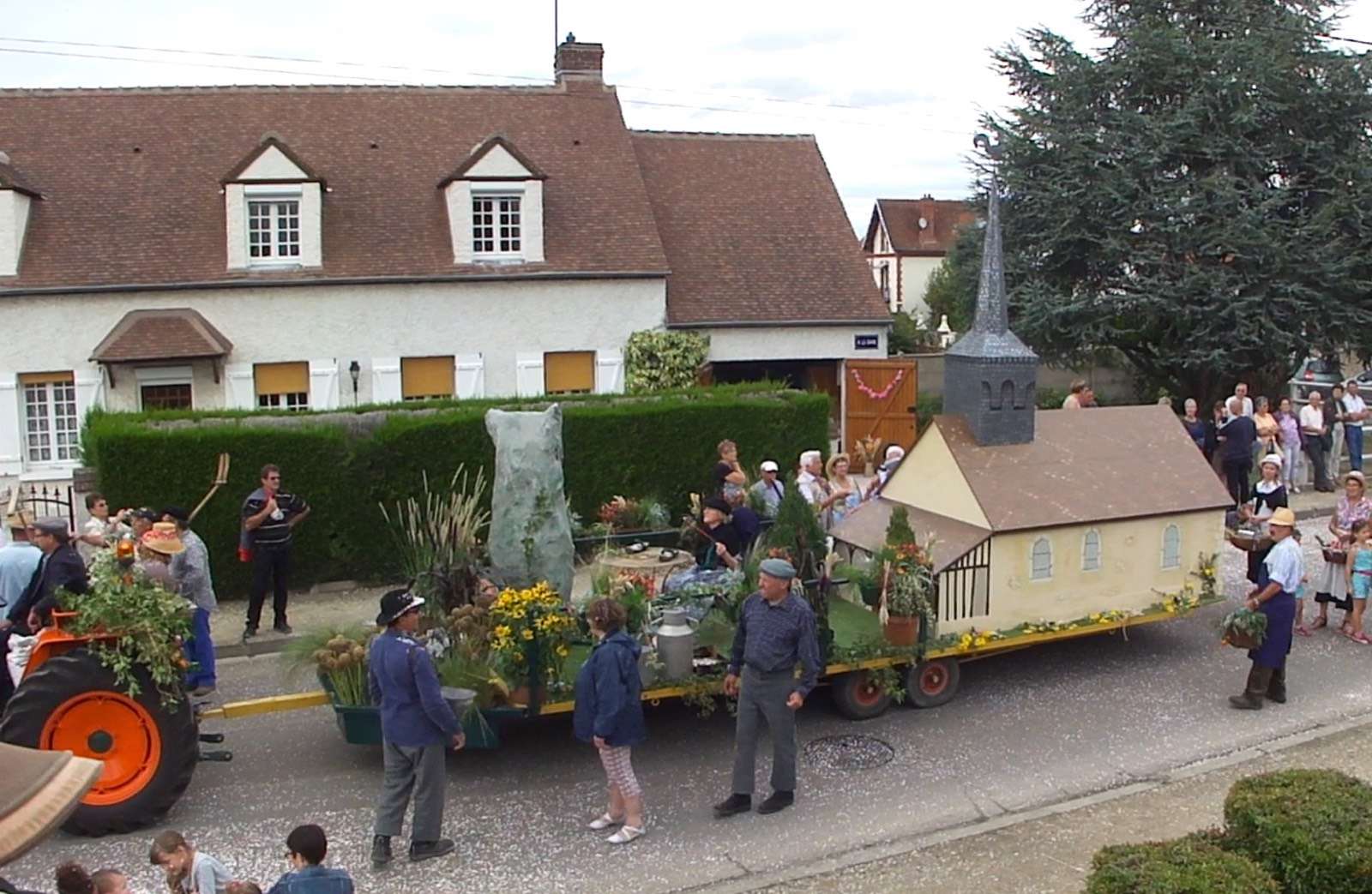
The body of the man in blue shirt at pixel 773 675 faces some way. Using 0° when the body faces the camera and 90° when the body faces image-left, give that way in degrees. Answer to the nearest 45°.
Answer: approximately 45°

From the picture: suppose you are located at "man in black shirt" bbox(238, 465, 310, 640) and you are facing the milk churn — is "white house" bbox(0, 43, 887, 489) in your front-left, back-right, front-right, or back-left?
back-left

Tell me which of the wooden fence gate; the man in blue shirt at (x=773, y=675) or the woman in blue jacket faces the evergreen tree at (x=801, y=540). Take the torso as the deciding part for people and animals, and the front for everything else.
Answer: the wooden fence gate

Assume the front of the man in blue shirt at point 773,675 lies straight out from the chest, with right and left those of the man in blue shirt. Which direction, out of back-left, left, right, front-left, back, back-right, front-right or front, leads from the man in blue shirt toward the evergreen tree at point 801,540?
back-right

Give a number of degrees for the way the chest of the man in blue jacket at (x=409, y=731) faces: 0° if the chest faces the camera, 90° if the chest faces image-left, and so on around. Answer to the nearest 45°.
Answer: approximately 225°

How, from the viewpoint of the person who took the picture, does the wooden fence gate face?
facing the viewer

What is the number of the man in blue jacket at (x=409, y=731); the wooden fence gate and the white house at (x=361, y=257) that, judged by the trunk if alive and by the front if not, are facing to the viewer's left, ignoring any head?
0

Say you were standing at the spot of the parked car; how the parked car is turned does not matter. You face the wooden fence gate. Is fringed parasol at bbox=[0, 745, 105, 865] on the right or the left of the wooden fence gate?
left

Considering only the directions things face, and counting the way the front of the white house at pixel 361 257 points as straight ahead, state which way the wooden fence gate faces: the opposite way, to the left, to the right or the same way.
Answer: the same way

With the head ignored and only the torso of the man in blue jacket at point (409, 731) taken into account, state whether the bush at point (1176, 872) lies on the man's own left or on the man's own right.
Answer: on the man's own right

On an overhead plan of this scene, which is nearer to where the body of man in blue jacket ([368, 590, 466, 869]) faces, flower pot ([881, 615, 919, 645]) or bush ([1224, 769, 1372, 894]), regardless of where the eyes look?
the flower pot

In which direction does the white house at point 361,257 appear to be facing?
toward the camera

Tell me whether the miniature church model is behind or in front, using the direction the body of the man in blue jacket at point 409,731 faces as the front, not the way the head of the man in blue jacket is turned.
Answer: in front

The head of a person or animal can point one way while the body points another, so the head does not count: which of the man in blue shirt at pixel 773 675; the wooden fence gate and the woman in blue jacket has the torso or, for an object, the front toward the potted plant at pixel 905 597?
the wooden fence gate
